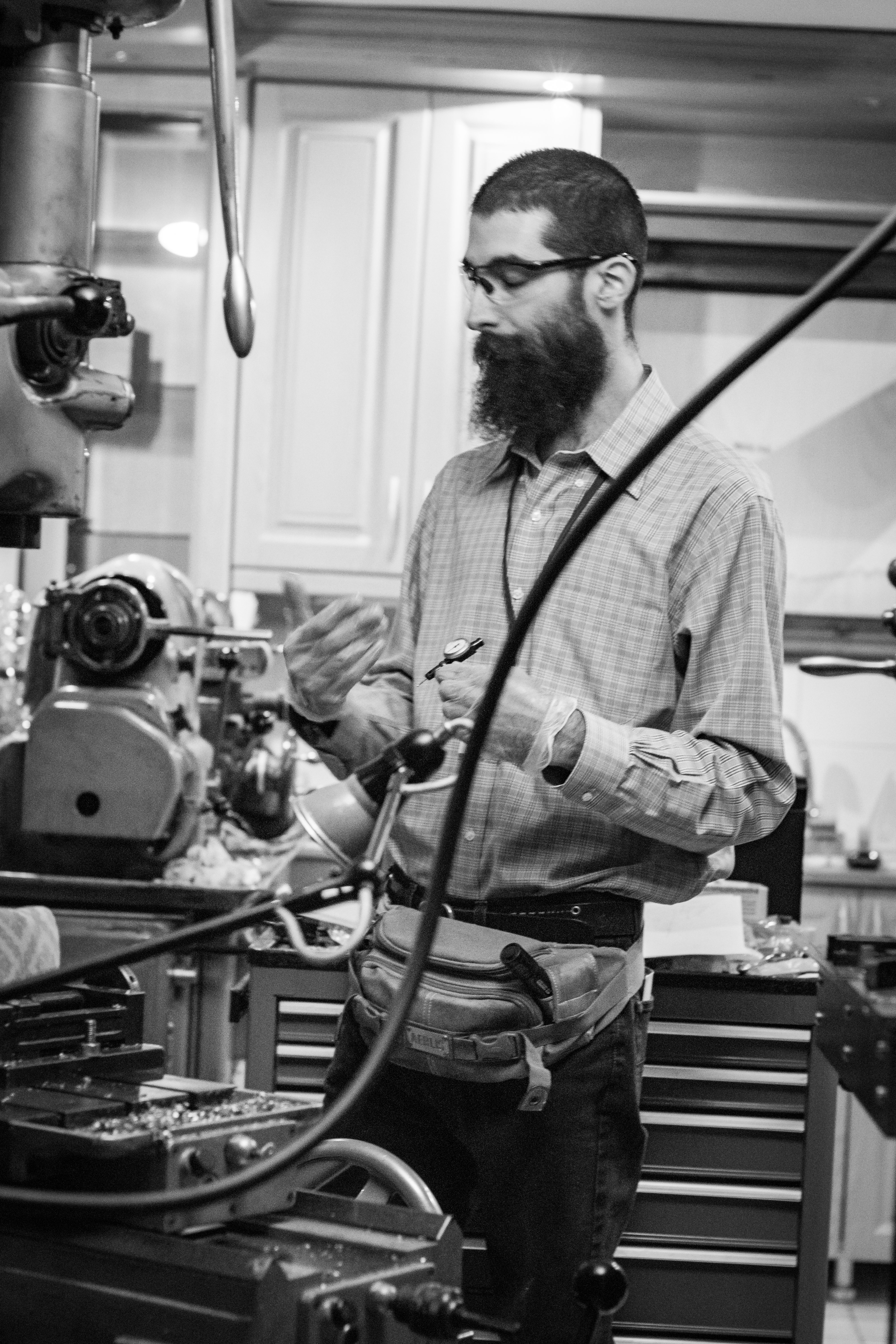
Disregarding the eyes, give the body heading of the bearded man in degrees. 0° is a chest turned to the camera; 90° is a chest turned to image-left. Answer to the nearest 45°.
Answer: approximately 45°

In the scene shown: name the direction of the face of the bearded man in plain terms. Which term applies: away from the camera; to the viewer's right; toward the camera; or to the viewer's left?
to the viewer's left

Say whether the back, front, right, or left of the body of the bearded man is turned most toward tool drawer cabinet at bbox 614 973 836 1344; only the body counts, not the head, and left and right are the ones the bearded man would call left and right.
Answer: back

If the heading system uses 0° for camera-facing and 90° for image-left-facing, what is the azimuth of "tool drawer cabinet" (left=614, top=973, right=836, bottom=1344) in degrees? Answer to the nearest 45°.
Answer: approximately 0°

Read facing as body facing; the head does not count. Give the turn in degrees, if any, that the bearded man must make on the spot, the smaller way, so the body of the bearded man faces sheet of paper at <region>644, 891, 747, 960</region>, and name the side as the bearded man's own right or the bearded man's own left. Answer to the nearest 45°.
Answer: approximately 135° to the bearded man's own right

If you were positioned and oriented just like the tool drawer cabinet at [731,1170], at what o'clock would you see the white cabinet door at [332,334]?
The white cabinet door is roughly at 5 o'clock from the tool drawer cabinet.

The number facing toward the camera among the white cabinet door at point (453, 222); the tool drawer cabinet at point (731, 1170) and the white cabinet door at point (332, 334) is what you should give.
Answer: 3

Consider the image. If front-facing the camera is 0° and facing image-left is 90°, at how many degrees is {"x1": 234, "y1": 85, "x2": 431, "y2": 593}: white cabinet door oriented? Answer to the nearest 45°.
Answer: approximately 0°
